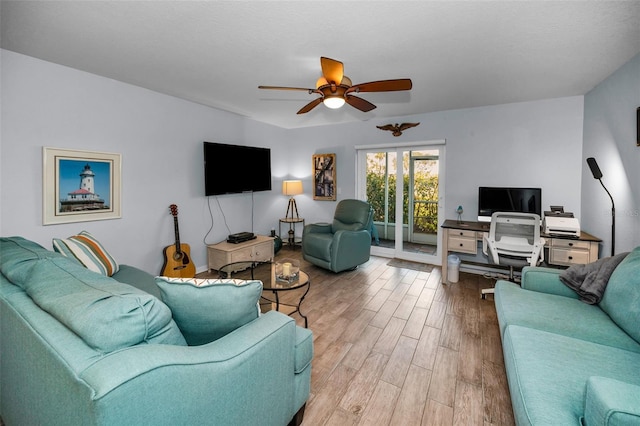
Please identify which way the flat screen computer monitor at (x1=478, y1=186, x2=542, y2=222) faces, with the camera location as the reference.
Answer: facing the viewer

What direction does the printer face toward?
toward the camera

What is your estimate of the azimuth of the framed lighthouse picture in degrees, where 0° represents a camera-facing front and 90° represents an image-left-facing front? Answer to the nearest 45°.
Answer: approximately 315°

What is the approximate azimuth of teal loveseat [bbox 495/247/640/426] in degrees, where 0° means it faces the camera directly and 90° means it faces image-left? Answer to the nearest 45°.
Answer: approximately 90°

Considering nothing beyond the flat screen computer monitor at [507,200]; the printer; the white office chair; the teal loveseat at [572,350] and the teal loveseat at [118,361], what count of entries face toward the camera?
2

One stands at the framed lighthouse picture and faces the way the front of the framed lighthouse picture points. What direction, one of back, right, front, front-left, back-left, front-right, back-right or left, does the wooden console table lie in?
front-left

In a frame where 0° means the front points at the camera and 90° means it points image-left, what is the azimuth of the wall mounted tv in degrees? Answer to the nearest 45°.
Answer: approximately 315°

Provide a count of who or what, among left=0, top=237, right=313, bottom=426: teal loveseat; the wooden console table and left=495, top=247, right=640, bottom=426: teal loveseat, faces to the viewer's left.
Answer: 1

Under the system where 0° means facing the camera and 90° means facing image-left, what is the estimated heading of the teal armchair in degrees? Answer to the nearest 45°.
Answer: approximately 45°

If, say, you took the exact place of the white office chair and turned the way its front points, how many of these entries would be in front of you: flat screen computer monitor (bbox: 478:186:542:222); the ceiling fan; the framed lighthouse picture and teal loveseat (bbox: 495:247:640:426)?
1

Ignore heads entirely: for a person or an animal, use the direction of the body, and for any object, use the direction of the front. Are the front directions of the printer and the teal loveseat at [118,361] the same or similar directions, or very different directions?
very different directions

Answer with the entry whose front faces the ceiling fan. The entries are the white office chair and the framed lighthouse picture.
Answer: the framed lighthouse picture

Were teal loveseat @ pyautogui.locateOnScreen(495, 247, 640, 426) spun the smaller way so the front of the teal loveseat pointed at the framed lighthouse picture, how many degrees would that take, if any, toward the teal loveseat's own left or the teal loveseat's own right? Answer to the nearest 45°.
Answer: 0° — it already faces it

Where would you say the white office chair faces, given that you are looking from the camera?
facing away from the viewer

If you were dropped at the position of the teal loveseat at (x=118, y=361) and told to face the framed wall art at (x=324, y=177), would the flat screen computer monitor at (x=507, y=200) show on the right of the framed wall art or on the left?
right
